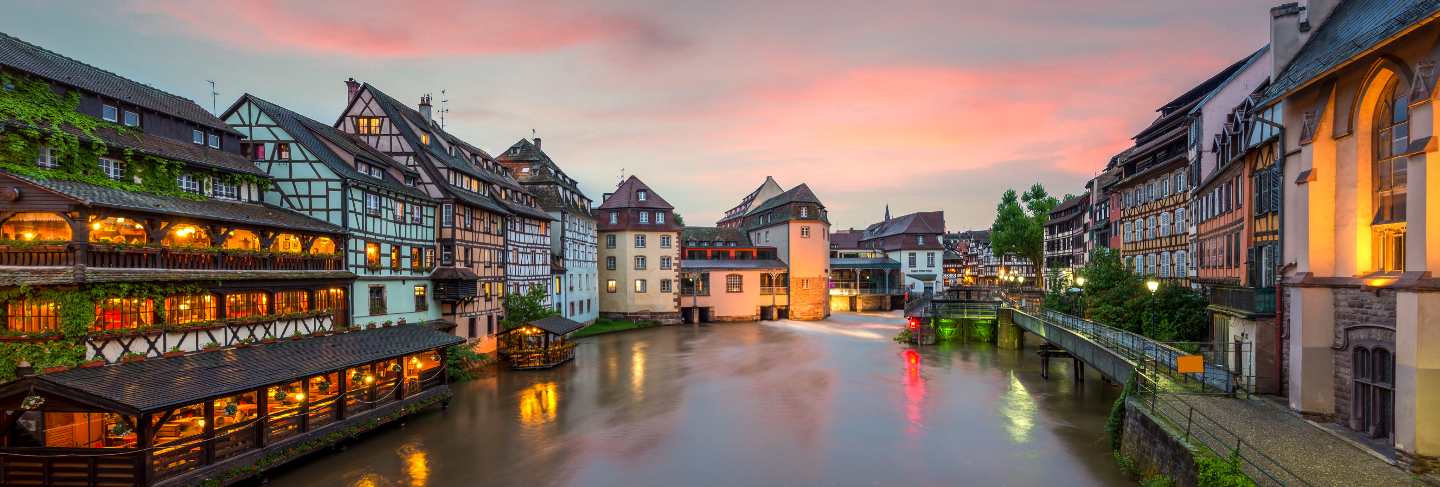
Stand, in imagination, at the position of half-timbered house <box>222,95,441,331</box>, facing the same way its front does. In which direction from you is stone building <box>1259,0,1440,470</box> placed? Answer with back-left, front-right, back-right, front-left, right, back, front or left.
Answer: front

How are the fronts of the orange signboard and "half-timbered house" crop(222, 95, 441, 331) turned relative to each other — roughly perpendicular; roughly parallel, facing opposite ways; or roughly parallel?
roughly perpendicular

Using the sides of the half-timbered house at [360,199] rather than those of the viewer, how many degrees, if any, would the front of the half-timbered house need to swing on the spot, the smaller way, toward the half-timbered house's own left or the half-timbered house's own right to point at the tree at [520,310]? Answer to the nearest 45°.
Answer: approximately 90° to the half-timbered house's own left

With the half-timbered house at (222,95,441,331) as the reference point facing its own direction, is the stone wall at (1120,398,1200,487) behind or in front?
in front

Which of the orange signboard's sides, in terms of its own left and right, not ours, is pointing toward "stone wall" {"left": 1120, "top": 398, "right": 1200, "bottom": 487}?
front

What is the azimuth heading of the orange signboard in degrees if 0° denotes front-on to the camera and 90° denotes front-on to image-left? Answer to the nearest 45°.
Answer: approximately 0°

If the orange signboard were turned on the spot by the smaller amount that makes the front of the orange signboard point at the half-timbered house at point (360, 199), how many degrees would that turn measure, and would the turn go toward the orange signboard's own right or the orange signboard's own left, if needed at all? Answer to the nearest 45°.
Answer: approximately 90° to the orange signboard's own right

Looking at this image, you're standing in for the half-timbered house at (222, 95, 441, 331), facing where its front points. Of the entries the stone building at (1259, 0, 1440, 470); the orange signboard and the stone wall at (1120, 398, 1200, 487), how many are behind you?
0

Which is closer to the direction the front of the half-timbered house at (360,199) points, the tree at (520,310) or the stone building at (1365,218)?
the stone building

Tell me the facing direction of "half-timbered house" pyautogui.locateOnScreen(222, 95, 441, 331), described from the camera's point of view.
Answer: facing the viewer and to the right of the viewer

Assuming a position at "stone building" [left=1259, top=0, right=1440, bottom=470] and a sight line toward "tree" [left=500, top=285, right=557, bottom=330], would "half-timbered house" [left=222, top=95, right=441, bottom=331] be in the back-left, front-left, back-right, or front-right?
front-left

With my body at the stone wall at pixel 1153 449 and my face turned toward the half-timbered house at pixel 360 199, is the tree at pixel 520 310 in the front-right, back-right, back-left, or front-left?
front-right

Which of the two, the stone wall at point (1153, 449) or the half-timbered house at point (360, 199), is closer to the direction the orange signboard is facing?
the stone wall

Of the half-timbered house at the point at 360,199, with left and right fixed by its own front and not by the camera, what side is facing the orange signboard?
front

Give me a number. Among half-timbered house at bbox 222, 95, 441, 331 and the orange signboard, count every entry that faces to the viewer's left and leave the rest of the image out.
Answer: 0
